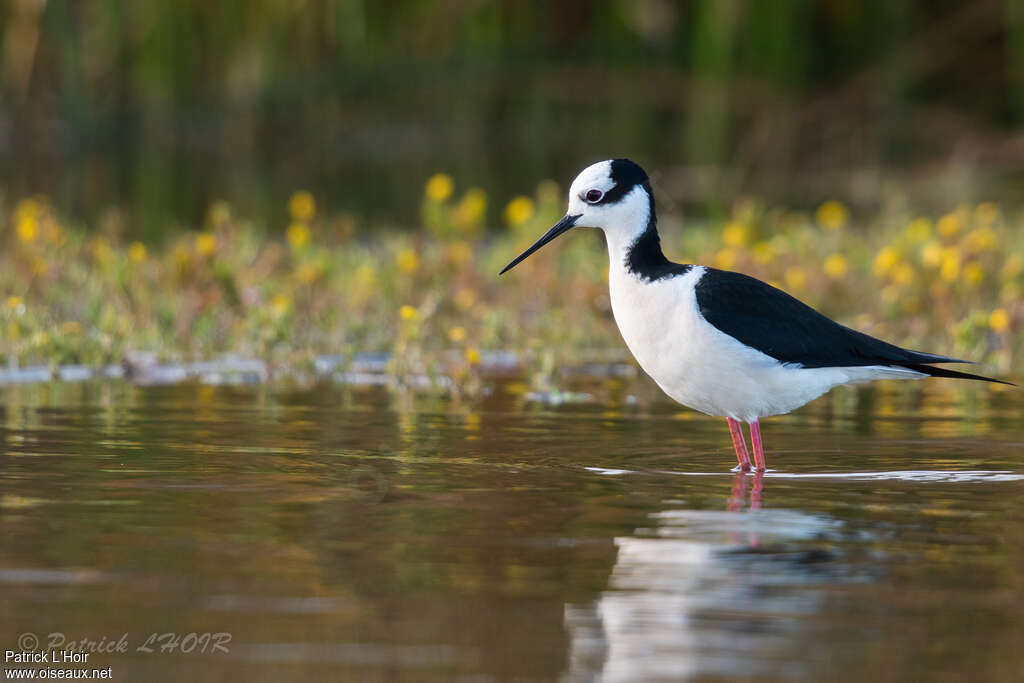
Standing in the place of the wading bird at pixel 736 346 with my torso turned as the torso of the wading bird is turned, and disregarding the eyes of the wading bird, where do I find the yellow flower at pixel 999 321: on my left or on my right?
on my right

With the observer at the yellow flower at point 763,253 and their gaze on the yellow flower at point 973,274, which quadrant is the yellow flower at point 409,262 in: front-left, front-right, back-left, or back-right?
back-right

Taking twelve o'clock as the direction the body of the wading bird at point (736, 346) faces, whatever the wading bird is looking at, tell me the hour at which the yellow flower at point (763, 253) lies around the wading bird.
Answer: The yellow flower is roughly at 3 o'clock from the wading bird.

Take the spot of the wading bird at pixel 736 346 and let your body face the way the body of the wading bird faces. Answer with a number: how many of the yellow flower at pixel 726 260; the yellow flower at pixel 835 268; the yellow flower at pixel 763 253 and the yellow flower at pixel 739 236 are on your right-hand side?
4

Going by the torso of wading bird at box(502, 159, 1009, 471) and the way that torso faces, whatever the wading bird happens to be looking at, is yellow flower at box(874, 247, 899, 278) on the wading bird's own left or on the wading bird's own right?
on the wading bird's own right

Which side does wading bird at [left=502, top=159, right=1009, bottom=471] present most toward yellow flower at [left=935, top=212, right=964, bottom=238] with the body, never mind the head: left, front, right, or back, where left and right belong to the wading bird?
right

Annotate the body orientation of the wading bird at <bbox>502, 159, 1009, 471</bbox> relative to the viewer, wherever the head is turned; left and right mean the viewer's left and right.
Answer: facing to the left of the viewer

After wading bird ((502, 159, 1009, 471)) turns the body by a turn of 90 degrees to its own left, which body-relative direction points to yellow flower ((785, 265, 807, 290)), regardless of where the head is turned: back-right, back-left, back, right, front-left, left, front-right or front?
back

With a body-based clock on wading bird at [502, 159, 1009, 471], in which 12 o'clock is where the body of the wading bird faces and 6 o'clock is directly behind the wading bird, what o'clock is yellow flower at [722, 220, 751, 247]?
The yellow flower is roughly at 3 o'clock from the wading bird.
